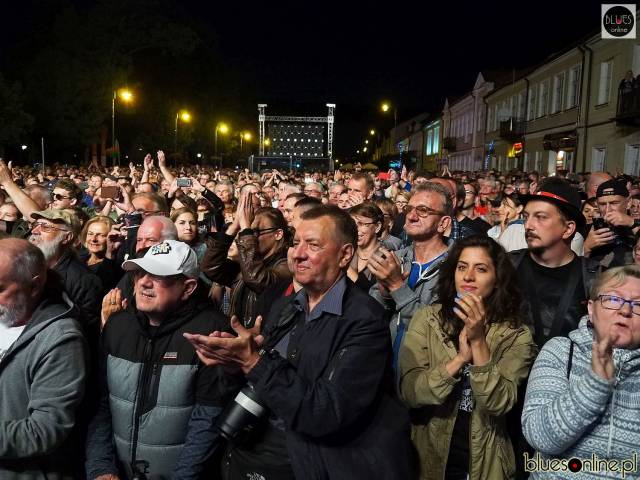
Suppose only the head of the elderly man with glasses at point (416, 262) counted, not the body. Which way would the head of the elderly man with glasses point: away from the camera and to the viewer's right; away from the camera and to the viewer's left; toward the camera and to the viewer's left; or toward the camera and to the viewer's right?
toward the camera and to the viewer's left

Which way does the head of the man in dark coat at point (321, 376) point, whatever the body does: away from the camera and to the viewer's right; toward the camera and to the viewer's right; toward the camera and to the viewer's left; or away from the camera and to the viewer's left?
toward the camera and to the viewer's left

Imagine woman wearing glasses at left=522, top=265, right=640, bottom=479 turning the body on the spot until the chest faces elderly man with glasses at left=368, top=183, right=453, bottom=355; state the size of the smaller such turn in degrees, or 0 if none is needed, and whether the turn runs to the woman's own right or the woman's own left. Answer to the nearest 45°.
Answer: approximately 180°

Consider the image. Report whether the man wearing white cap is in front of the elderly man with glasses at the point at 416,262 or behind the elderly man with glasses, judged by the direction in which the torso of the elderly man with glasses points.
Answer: in front

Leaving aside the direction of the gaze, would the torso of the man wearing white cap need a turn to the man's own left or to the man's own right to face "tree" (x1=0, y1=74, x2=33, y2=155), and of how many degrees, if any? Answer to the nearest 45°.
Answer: approximately 135° to the man's own right

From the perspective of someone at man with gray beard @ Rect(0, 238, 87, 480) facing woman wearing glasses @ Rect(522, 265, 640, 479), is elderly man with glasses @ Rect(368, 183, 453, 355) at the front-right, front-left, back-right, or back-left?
front-left

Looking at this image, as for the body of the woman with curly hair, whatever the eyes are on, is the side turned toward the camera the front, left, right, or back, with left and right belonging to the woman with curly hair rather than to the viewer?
front

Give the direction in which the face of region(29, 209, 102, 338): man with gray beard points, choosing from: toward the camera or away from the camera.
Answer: toward the camera

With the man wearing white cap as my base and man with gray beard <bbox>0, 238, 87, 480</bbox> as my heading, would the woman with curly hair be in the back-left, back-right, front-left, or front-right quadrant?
back-left

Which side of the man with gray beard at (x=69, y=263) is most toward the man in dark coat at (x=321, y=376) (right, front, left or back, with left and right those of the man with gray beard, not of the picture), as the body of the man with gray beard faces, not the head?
left
